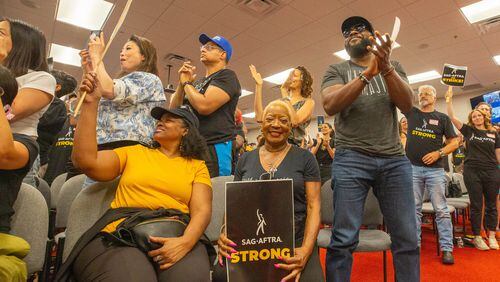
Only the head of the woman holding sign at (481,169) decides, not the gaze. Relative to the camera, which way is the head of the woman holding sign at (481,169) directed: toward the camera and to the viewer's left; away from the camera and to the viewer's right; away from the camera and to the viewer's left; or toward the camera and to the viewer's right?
toward the camera and to the viewer's left

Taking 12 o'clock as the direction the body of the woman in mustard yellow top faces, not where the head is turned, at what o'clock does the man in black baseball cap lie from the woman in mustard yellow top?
The man in black baseball cap is roughly at 8 o'clock from the woman in mustard yellow top.

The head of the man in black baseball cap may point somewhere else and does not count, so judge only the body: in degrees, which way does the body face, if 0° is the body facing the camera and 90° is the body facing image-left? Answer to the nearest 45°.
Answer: approximately 0°

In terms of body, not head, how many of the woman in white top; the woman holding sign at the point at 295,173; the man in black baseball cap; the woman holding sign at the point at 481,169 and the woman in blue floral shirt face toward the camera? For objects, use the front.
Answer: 3

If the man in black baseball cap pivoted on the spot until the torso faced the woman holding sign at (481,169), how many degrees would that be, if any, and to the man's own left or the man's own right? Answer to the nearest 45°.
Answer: approximately 135° to the man's own left
